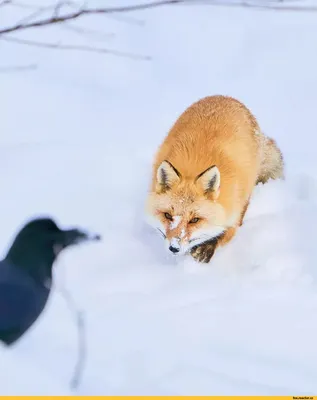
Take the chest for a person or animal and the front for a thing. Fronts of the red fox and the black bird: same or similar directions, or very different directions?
very different directions

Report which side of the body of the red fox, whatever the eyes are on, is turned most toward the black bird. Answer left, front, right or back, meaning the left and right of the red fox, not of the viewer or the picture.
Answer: front

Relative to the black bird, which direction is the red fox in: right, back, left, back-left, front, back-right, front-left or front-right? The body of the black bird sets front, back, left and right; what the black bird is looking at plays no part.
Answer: front-left

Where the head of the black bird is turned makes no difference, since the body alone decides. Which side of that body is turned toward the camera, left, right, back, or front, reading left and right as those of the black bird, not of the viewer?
right

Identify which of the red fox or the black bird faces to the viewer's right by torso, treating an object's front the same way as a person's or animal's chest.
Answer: the black bird

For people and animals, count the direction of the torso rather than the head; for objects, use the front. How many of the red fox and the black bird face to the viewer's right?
1

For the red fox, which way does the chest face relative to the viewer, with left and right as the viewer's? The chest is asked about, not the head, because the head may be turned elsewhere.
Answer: facing the viewer and to the left of the viewer
